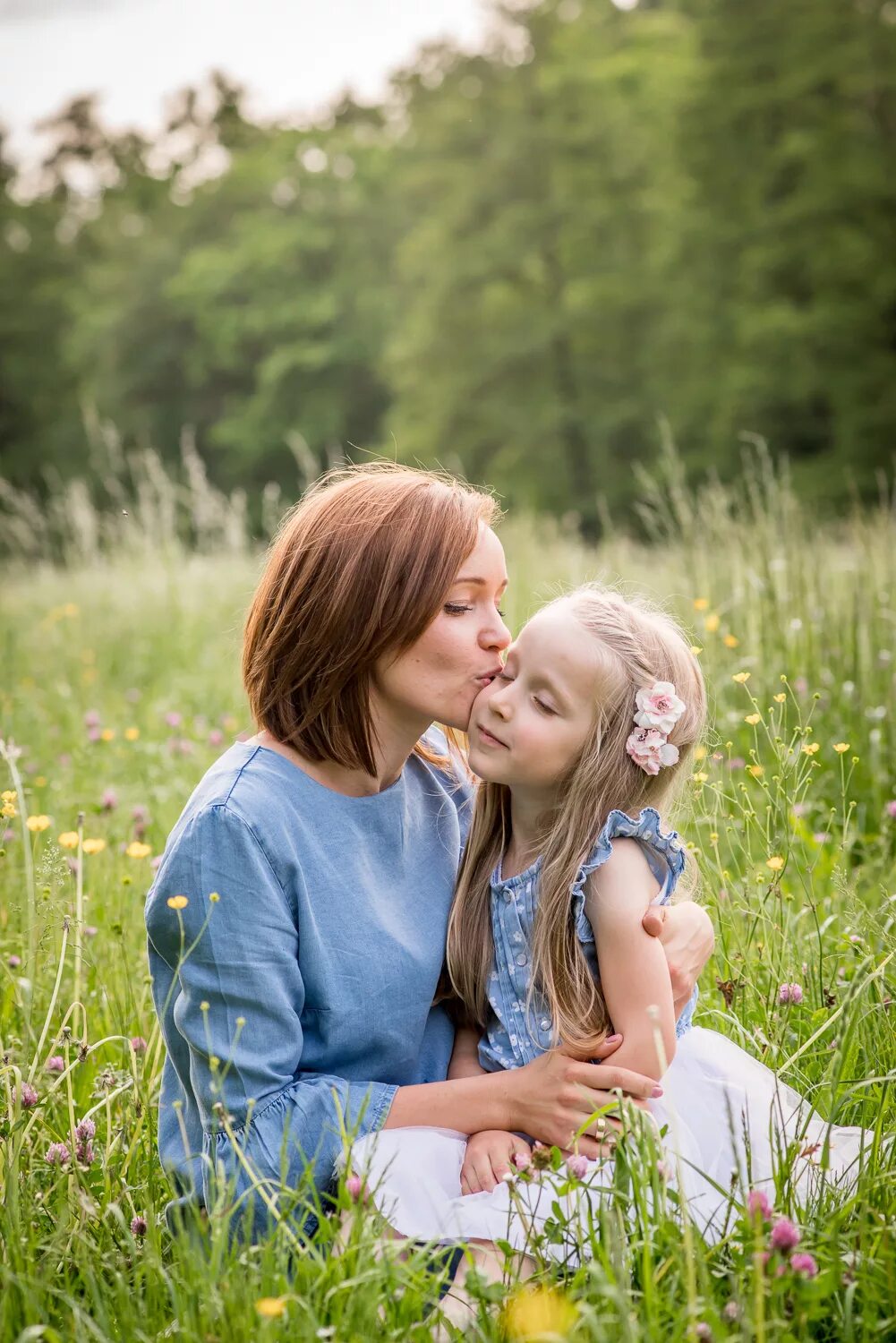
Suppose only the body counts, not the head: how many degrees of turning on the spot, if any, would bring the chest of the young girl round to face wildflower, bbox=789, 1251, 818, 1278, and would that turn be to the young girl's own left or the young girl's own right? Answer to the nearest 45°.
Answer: approximately 45° to the young girl's own left

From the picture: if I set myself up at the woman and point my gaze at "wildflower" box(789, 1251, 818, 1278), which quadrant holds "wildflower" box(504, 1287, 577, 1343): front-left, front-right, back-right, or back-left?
front-right

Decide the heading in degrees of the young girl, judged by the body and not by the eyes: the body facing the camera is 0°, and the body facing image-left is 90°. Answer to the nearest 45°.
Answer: approximately 45°

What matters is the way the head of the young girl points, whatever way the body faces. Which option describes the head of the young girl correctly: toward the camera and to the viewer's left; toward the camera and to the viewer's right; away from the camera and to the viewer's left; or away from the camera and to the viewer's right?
toward the camera and to the viewer's left

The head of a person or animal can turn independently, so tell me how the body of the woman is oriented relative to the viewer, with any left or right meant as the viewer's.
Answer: facing the viewer and to the right of the viewer

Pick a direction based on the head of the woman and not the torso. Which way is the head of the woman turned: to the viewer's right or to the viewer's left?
to the viewer's right

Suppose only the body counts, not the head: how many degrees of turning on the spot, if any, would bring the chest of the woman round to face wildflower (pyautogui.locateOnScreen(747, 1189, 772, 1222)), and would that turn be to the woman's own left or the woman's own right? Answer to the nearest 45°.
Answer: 0° — they already face it
